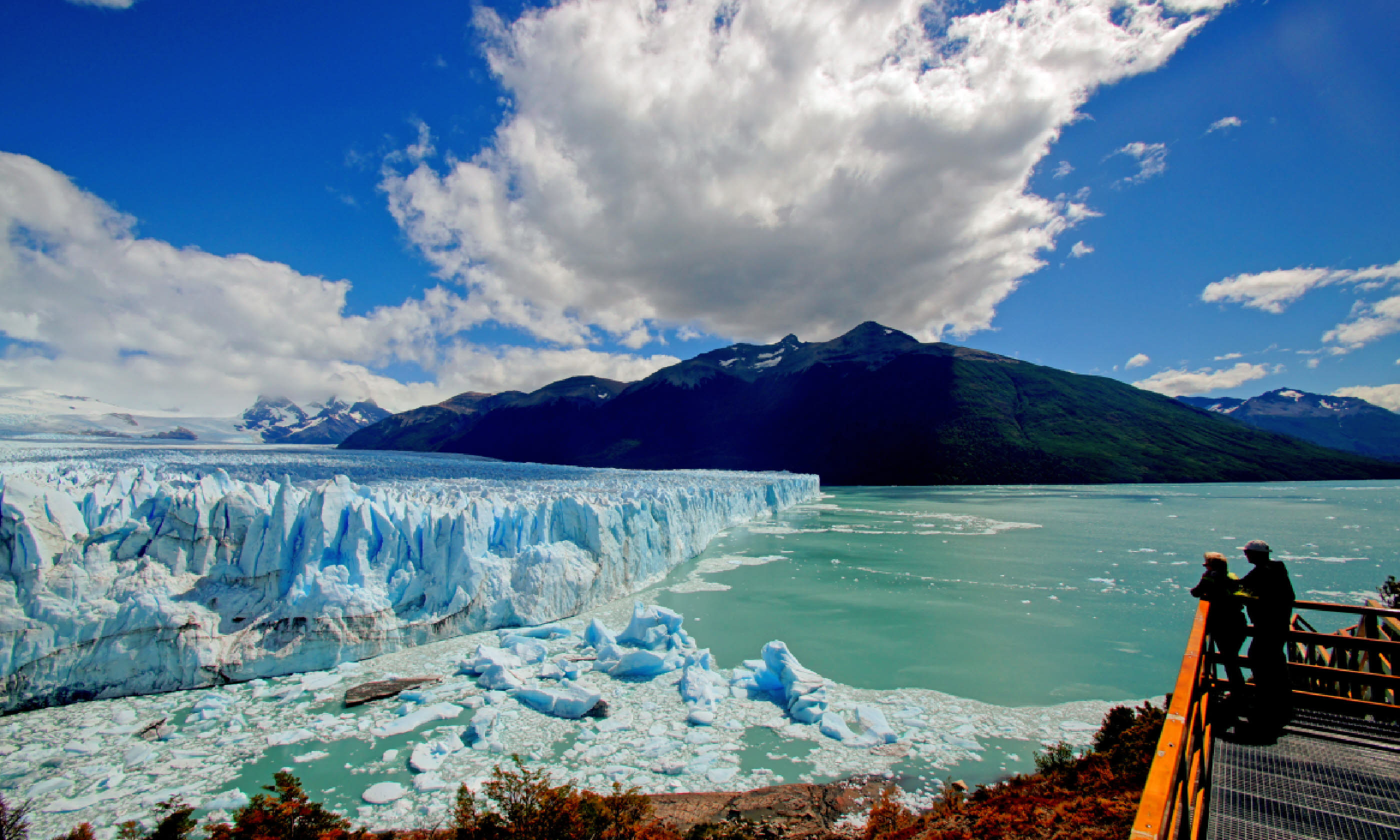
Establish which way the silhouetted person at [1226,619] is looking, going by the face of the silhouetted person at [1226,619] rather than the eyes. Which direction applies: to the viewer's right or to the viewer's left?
to the viewer's left

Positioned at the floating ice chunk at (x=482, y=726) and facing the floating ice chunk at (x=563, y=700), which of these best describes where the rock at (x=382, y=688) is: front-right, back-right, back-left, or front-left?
back-left

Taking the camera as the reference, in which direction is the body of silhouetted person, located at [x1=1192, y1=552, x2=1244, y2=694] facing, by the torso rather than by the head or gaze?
to the viewer's left

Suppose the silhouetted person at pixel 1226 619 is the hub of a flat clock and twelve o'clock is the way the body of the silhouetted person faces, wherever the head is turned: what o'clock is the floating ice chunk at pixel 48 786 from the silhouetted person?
The floating ice chunk is roughly at 11 o'clock from the silhouetted person.

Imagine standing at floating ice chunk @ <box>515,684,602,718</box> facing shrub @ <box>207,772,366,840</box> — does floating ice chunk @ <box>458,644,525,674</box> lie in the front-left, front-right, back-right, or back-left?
back-right

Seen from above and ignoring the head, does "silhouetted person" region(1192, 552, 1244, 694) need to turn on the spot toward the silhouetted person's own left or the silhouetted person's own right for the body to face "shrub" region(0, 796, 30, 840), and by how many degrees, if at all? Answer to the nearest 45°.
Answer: approximately 45° to the silhouetted person's own left
